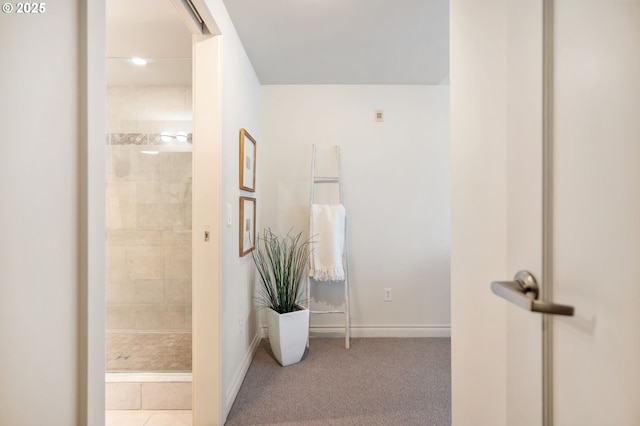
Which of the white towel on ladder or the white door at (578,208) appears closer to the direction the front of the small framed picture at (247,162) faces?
the white towel on ladder

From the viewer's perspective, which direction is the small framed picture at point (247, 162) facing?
to the viewer's right

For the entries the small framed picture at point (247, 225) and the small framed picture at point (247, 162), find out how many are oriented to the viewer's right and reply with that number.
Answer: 2

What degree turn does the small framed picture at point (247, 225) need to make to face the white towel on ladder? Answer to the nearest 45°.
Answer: approximately 45° to its left

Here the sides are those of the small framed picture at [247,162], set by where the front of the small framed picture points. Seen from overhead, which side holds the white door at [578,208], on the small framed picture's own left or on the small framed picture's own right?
on the small framed picture's own right

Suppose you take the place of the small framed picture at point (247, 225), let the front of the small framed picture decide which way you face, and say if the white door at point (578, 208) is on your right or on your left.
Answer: on your right

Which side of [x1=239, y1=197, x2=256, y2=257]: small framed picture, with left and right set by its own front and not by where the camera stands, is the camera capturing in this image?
right
